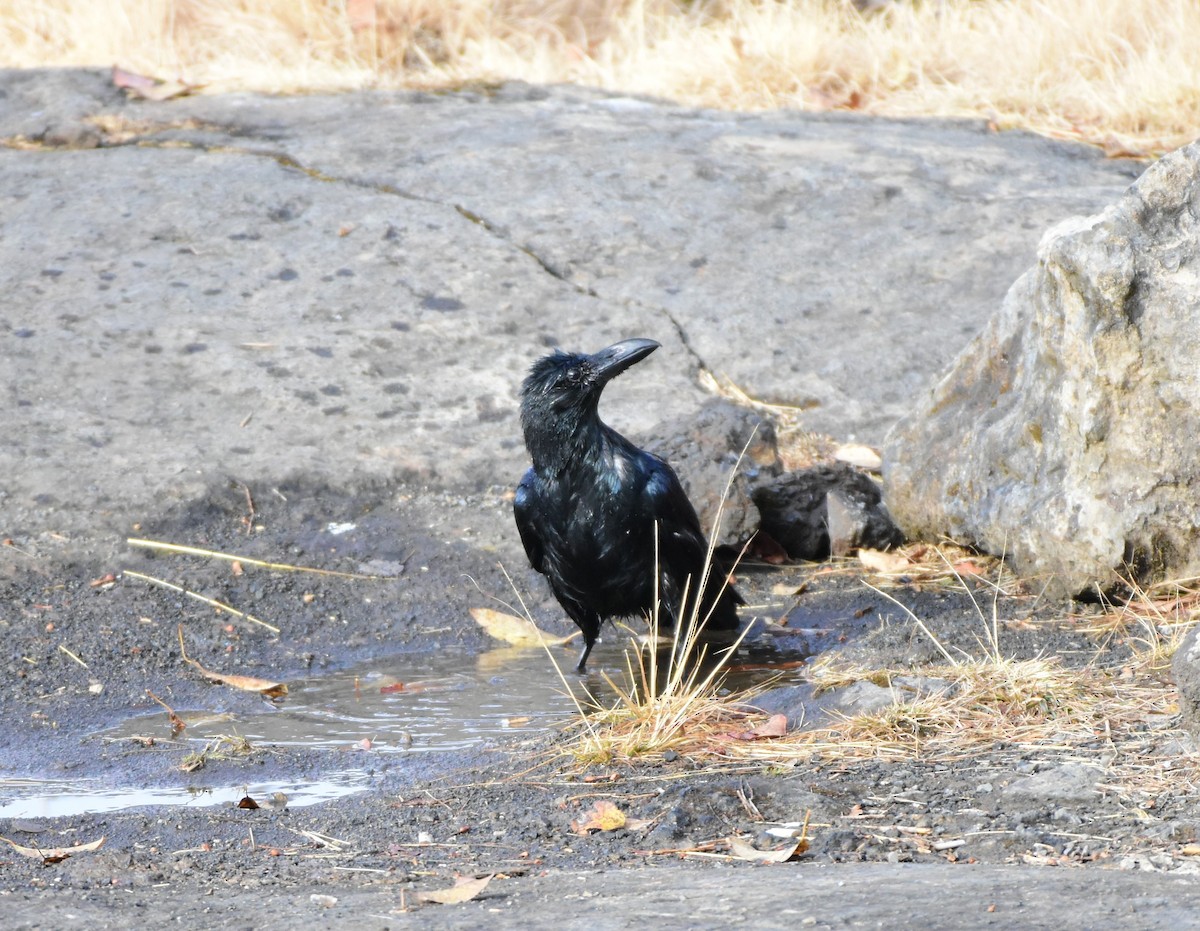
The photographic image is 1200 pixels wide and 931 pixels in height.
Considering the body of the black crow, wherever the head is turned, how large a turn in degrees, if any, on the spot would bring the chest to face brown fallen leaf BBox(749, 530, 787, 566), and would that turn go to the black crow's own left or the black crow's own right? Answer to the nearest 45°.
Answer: approximately 180°

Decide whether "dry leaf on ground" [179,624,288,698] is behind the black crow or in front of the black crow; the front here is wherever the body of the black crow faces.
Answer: in front

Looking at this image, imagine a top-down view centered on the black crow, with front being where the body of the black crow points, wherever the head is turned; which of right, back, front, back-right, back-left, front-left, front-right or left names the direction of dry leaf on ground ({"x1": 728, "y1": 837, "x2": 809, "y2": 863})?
front-left

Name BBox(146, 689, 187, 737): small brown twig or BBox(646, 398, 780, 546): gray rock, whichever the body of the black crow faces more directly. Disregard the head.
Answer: the small brown twig

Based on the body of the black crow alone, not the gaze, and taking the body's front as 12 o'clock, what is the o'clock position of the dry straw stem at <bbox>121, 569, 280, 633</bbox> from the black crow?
The dry straw stem is roughly at 2 o'clock from the black crow.

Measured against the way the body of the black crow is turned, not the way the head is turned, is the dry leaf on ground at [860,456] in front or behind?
behind

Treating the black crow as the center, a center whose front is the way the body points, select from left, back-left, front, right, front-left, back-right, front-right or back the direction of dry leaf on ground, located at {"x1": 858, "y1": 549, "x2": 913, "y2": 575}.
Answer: back

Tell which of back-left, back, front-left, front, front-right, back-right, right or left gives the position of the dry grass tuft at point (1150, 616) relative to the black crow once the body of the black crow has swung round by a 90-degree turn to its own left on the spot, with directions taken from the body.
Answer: front-left

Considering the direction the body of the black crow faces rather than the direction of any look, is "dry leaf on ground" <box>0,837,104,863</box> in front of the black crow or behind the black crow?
in front

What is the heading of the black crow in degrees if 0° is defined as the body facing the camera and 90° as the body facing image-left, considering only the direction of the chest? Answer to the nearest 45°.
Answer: approximately 45°

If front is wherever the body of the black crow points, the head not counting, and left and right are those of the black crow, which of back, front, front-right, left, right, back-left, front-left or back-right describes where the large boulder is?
back-left

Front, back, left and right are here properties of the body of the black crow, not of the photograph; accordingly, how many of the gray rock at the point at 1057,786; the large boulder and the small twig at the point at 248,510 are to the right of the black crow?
1
